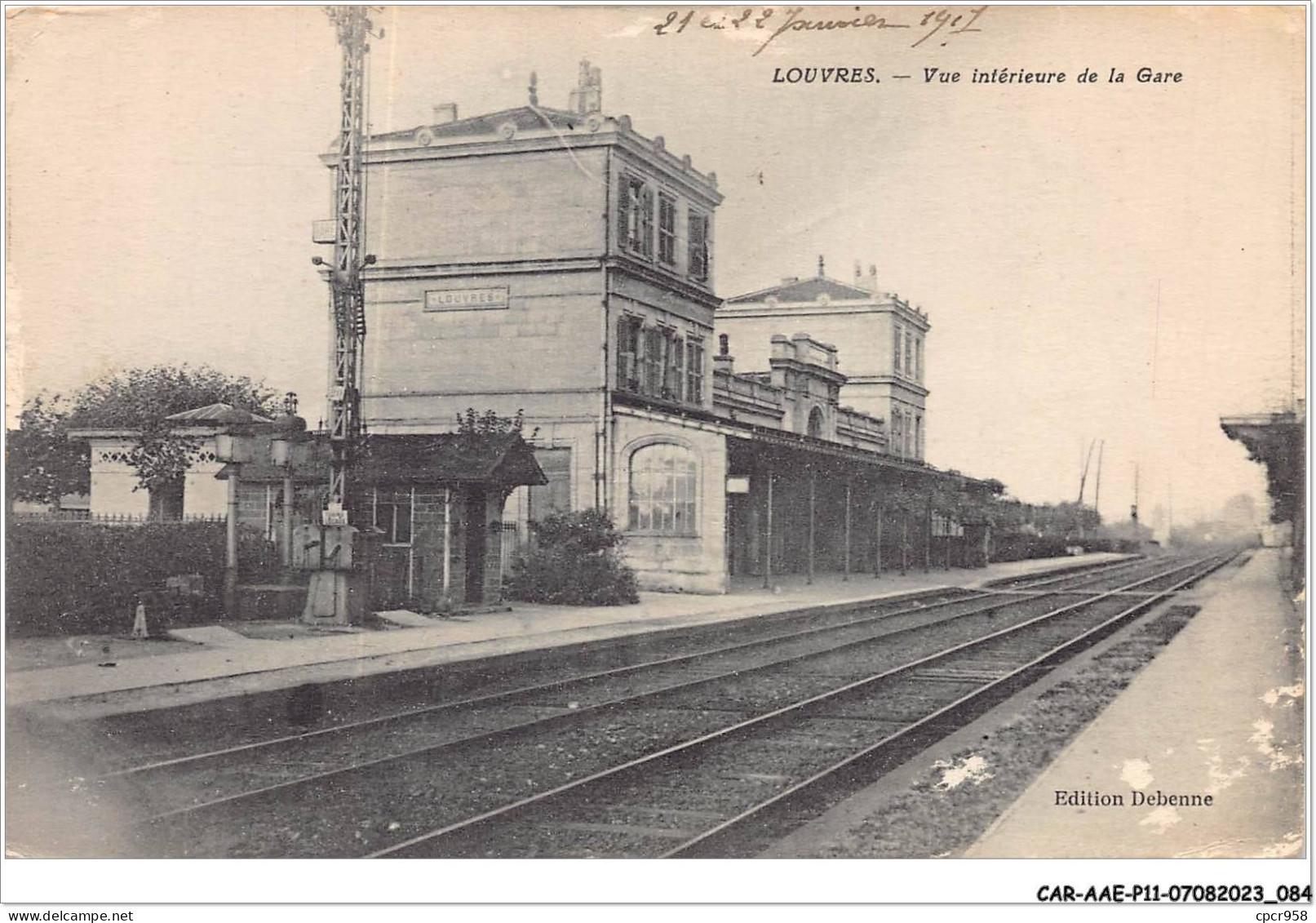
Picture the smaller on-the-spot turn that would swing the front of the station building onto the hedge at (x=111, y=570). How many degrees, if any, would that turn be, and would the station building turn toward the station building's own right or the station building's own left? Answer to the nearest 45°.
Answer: approximately 90° to the station building's own right

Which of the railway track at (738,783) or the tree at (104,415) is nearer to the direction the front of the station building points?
the railway track

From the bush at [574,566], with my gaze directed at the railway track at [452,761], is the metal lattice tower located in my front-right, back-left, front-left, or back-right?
front-right

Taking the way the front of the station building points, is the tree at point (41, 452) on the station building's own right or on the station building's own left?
on the station building's own right

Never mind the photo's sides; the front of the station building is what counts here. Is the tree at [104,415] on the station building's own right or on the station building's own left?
on the station building's own right

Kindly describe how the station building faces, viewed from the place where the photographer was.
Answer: facing the viewer and to the right of the viewer
